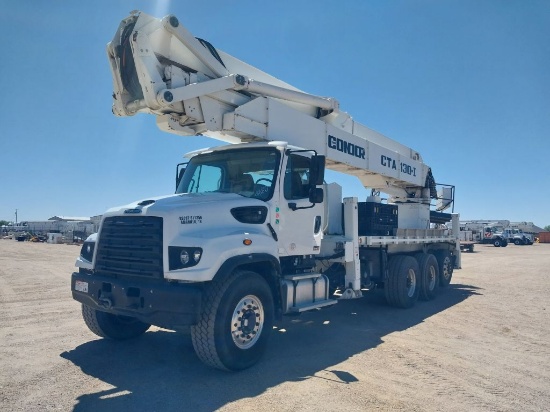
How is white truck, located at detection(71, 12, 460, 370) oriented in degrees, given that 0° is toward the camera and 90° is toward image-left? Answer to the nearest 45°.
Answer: approximately 45°
